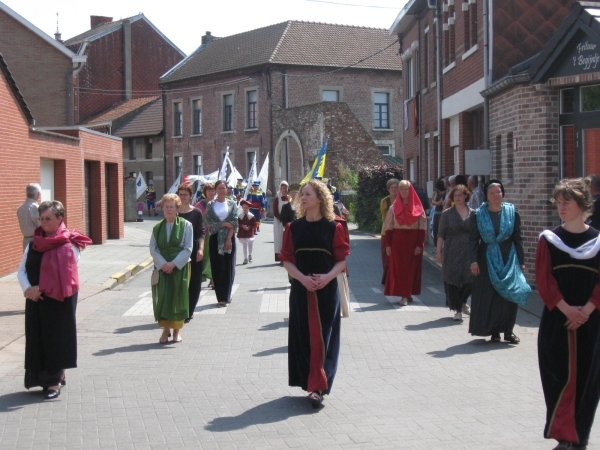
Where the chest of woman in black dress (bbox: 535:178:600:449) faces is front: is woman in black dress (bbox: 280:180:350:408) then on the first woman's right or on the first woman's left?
on the first woman's right

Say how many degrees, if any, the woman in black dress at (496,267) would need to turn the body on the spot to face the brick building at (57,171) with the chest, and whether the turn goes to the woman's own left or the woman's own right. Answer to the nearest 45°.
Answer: approximately 135° to the woman's own right

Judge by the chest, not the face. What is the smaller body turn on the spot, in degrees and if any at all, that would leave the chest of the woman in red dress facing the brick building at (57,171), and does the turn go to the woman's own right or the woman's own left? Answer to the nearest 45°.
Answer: approximately 135° to the woman's own right

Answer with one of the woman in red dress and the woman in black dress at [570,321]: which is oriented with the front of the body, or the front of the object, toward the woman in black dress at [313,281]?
the woman in red dress

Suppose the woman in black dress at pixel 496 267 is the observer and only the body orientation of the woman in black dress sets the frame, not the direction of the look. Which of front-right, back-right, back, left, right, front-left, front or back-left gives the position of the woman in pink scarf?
front-right
